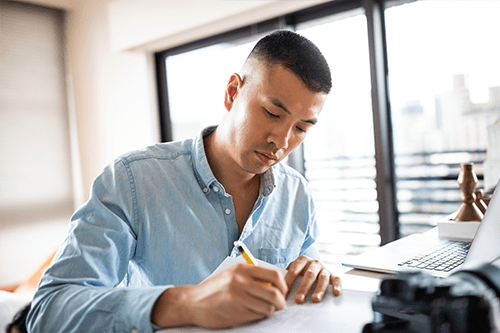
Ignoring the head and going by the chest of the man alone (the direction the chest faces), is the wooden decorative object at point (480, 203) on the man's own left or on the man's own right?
on the man's own left

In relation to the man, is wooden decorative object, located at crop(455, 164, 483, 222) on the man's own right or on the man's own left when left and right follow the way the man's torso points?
on the man's own left

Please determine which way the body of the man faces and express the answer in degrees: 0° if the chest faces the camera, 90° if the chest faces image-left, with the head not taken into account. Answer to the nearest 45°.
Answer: approximately 315°
